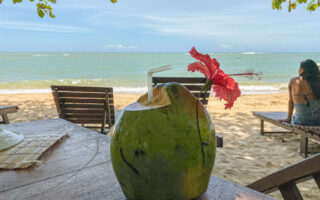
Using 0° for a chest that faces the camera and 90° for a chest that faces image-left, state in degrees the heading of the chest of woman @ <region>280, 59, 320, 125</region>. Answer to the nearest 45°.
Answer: approximately 180°

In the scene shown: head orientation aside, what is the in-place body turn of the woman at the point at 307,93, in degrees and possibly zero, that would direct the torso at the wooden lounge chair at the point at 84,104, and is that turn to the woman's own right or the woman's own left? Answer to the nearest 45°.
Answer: approximately 90° to the woman's own left

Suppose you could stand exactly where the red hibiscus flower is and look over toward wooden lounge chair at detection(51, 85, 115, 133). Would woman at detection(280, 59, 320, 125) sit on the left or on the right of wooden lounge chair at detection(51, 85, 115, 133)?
right

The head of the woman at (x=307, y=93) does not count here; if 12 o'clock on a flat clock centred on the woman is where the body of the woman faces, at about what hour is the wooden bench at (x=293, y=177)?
The wooden bench is roughly at 6 o'clock from the woman.

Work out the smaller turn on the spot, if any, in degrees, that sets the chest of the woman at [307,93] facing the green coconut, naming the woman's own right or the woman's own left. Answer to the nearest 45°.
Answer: approximately 180°

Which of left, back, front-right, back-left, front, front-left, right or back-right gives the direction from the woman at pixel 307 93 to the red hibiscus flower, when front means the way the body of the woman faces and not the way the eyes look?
back

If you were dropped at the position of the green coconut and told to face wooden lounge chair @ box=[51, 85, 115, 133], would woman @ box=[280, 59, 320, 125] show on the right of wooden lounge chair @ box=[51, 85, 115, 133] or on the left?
right
